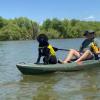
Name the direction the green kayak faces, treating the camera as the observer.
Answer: facing the viewer and to the left of the viewer
